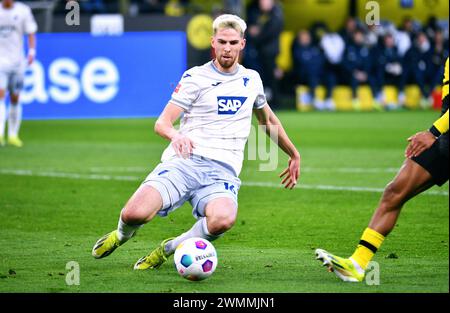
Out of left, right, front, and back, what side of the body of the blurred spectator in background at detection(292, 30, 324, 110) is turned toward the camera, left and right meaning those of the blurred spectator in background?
front

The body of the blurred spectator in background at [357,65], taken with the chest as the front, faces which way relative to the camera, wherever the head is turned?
toward the camera

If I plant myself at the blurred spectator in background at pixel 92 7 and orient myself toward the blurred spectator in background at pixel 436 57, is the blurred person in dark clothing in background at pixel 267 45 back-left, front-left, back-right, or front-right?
front-right

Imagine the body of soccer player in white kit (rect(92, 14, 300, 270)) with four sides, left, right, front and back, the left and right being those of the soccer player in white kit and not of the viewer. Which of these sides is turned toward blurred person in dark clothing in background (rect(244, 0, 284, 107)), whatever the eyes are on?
back

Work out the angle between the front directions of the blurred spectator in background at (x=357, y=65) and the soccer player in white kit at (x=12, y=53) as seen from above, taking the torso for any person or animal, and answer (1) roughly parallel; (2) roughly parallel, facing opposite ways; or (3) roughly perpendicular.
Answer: roughly parallel

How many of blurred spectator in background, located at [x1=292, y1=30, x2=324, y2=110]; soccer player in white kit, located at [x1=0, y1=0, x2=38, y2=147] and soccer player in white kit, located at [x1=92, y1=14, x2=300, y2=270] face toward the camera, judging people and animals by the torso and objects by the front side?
3

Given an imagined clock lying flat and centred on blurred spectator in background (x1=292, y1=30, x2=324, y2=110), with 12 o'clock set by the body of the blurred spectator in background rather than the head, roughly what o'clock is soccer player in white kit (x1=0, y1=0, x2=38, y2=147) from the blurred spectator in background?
The soccer player in white kit is roughly at 1 o'clock from the blurred spectator in background.

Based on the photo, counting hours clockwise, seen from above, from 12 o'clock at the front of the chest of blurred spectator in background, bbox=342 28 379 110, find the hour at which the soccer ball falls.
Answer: The soccer ball is roughly at 12 o'clock from the blurred spectator in background.

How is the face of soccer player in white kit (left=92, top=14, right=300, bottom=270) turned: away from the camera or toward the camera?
toward the camera

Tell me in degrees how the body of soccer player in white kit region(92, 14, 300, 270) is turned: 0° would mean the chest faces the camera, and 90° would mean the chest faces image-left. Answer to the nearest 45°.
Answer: approximately 0°

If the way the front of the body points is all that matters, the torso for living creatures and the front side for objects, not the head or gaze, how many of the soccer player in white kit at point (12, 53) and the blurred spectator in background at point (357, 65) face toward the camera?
2

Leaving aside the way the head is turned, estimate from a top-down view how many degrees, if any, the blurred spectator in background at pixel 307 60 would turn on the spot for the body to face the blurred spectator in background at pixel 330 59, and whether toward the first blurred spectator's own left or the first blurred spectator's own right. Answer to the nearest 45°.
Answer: approximately 135° to the first blurred spectator's own left

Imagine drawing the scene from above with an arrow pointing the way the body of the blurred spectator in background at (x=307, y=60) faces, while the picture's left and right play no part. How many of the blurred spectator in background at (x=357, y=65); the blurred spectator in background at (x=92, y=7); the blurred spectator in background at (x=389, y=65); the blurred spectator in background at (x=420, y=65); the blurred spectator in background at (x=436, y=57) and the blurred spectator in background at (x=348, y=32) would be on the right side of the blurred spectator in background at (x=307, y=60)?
1

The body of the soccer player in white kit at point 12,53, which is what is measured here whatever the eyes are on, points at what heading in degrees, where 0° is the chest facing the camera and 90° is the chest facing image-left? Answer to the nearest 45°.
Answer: approximately 0°

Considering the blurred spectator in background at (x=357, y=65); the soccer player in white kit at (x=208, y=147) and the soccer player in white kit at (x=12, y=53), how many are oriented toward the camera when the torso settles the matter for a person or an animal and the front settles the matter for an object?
3

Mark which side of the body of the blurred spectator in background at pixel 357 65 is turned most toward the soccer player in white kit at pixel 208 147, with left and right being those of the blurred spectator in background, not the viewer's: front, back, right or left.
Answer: front

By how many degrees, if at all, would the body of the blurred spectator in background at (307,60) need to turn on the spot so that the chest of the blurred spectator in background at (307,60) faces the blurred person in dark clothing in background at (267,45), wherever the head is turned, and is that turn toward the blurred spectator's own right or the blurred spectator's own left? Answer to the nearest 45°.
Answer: approximately 45° to the blurred spectator's own right
